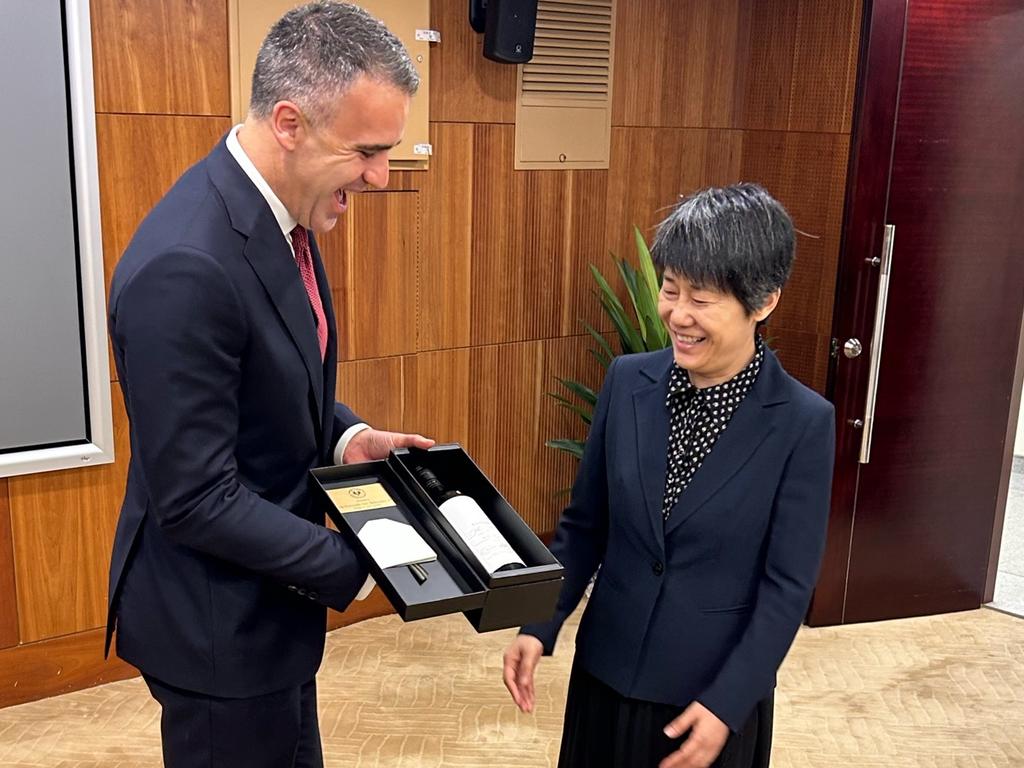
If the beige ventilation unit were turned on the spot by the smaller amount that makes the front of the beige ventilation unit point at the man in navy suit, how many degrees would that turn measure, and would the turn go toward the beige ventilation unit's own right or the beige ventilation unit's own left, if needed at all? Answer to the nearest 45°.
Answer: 0° — it already faces them

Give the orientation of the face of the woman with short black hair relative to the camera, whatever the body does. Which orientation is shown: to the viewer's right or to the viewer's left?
to the viewer's left

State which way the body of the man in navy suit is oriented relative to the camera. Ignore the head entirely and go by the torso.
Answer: to the viewer's right

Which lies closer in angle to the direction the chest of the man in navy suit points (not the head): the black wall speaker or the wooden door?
the wooden door

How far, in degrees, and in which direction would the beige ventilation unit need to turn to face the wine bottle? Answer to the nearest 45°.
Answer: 0° — it already faces it

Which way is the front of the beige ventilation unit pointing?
toward the camera

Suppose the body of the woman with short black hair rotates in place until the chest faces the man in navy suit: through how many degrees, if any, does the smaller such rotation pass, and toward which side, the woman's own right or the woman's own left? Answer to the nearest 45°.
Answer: approximately 45° to the woman's own right

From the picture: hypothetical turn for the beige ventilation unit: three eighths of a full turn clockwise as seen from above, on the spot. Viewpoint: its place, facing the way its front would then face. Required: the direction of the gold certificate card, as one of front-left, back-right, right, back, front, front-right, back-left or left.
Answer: back-left

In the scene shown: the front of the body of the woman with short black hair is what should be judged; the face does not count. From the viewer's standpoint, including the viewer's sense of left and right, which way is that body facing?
facing the viewer and to the left of the viewer

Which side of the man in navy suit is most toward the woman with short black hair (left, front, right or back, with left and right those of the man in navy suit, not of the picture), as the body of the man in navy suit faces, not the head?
front

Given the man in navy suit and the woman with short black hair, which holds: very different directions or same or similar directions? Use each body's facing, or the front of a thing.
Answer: very different directions

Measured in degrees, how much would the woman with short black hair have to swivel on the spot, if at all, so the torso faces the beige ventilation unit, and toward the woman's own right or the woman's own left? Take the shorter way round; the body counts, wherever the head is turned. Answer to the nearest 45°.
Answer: approximately 135° to the woman's own right

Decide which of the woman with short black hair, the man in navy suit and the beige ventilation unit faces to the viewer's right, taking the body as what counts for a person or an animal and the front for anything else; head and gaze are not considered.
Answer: the man in navy suit

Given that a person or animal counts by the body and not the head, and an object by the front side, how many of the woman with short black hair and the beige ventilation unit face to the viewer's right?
0

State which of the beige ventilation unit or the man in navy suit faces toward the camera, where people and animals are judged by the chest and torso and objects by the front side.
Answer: the beige ventilation unit
